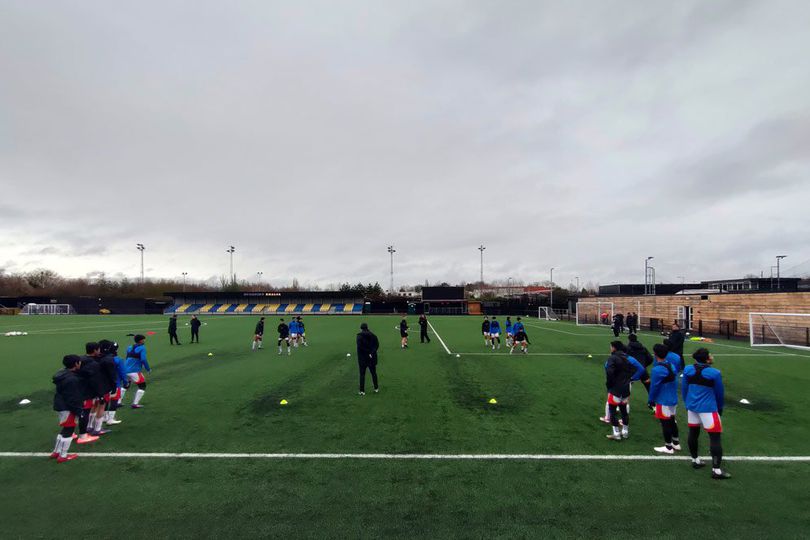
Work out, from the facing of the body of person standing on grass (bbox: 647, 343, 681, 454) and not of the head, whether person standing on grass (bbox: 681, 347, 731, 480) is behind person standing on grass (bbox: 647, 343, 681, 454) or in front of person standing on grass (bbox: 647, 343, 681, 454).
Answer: behind

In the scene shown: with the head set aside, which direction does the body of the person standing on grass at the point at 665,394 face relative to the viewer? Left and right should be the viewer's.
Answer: facing away from the viewer and to the left of the viewer

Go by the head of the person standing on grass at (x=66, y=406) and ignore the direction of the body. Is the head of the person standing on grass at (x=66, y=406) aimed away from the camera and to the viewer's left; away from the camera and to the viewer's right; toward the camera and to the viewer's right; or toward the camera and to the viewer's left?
away from the camera and to the viewer's right

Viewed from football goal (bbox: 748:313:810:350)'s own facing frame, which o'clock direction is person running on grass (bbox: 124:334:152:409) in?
The person running on grass is roughly at 11 o'clock from the football goal.

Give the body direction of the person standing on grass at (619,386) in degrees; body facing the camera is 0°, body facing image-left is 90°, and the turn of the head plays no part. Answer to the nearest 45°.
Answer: approximately 135°

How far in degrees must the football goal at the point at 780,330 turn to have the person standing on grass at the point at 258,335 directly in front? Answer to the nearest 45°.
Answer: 0° — it already faces them

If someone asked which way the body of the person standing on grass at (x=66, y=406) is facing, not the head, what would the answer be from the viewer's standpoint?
to the viewer's right
